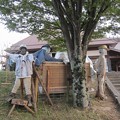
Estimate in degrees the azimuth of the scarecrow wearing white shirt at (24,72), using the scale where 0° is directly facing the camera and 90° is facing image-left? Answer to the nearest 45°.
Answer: approximately 0°

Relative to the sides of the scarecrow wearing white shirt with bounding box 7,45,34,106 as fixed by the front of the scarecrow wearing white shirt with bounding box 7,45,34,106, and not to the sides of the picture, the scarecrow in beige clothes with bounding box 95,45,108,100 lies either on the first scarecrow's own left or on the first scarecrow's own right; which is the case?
on the first scarecrow's own left

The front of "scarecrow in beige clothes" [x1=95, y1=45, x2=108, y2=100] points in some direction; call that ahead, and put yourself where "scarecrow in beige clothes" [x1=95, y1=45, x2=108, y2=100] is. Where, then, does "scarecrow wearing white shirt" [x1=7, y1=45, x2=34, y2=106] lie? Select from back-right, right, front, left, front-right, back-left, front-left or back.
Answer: back-right
